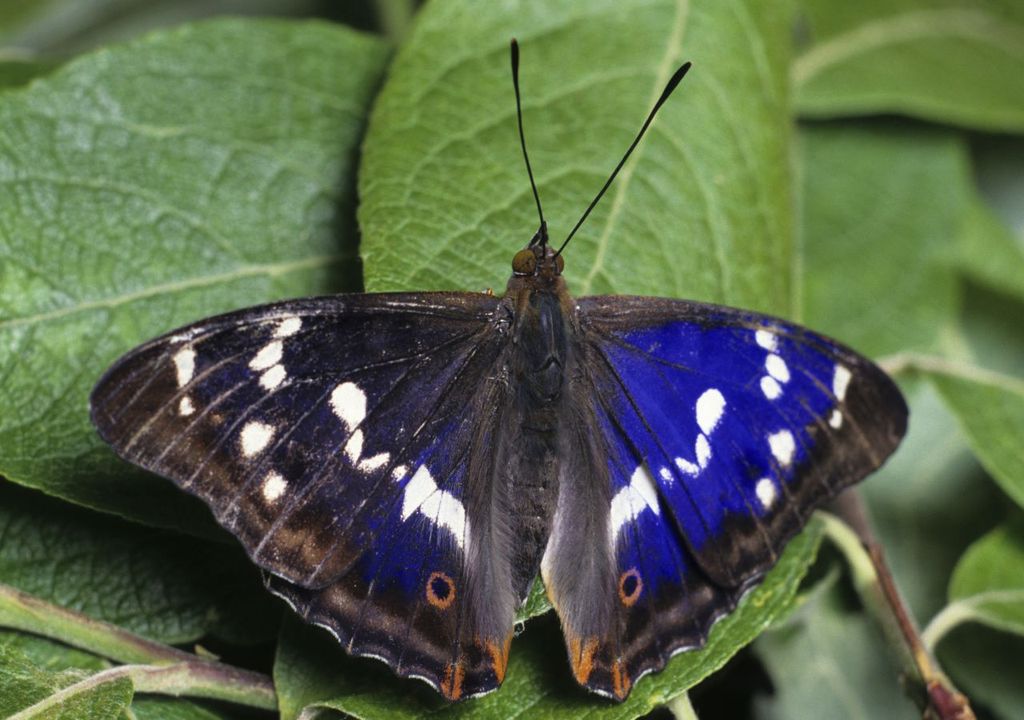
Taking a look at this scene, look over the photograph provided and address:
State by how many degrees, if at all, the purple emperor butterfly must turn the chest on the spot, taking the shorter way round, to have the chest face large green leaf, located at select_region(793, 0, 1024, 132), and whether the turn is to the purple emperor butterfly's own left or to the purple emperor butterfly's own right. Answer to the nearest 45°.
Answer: approximately 45° to the purple emperor butterfly's own right

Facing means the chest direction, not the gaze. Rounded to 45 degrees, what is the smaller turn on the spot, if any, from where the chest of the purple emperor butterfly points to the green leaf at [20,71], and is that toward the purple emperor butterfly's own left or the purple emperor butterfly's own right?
approximately 45° to the purple emperor butterfly's own left

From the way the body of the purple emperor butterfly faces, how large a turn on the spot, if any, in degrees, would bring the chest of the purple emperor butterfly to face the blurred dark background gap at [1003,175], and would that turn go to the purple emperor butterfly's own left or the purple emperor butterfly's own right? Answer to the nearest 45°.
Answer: approximately 45° to the purple emperor butterfly's own right

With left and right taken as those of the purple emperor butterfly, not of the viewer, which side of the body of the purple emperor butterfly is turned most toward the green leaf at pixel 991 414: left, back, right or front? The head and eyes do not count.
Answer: right

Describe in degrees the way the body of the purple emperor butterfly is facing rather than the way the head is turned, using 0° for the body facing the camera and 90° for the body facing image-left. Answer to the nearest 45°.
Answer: approximately 180°

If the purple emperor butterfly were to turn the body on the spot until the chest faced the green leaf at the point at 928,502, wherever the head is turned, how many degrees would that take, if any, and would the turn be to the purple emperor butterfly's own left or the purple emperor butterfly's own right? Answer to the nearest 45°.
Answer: approximately 45° to the purple emperor butterfly's own right

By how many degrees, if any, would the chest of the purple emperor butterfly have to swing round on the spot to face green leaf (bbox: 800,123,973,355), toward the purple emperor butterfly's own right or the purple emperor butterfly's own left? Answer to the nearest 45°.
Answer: approximately 45° to the purple emperor butterfly's own right

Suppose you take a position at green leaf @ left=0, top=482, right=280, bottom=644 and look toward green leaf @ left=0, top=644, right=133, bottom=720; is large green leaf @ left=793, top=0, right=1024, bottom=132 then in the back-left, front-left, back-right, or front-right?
back-left

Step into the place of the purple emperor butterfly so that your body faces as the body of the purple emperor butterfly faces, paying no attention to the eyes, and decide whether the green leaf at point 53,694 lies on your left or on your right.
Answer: on your left
